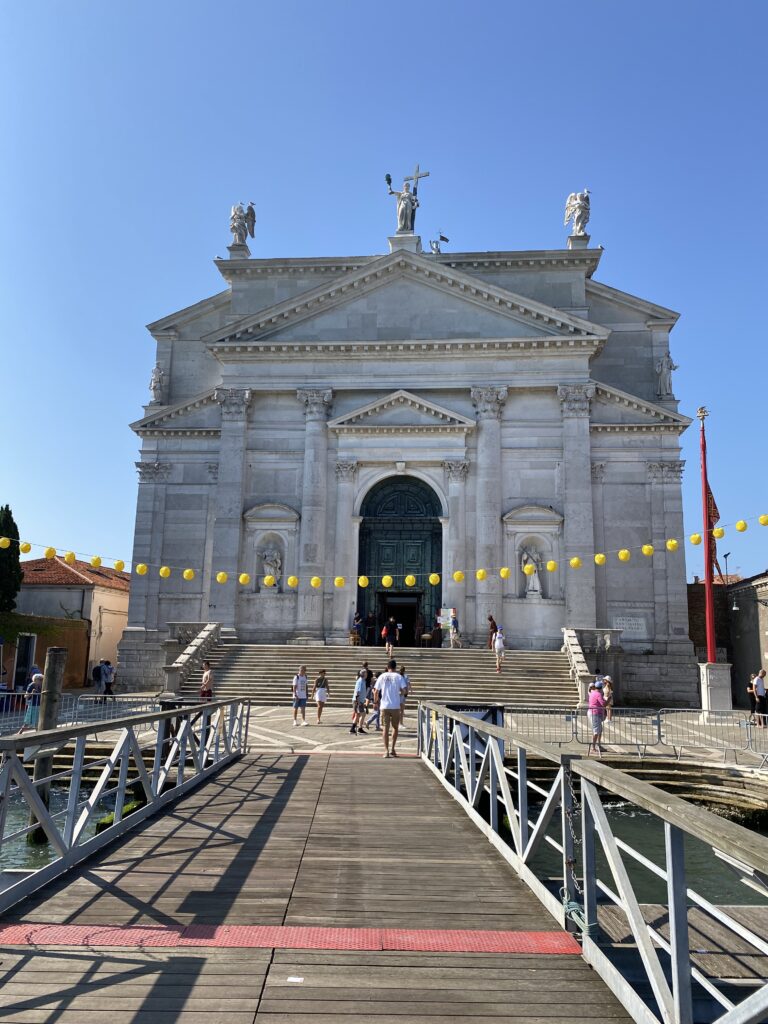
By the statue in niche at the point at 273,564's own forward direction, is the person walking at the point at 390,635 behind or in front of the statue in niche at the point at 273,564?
in front

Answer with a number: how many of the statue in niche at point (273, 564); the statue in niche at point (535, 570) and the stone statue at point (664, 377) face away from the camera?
0

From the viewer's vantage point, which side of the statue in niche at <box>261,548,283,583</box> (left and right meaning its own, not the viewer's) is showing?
front

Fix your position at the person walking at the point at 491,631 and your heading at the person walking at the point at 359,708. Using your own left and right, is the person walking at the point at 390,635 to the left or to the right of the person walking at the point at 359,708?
right

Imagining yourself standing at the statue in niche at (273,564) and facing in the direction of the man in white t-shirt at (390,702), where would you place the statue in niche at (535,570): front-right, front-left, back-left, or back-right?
front-left

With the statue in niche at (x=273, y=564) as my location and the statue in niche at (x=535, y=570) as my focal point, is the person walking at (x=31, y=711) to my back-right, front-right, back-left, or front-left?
back-right

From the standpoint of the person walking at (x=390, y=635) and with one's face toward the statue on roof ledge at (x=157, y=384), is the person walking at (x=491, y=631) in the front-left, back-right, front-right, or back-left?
back-right

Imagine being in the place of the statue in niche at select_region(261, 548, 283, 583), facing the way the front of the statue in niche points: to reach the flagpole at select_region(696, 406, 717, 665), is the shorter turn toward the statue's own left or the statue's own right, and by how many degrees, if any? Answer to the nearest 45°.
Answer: approximately 45° to the statue's own left

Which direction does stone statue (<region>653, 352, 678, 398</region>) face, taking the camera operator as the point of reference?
facing the viewer
